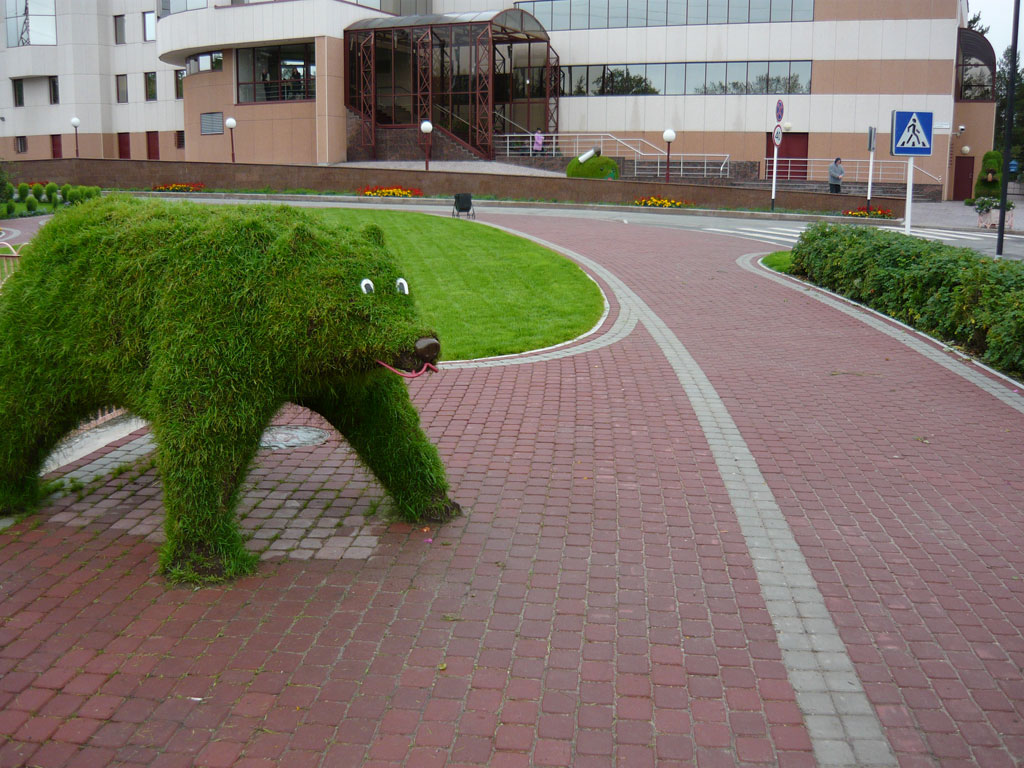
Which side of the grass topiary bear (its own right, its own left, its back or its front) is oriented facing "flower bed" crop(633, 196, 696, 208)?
left

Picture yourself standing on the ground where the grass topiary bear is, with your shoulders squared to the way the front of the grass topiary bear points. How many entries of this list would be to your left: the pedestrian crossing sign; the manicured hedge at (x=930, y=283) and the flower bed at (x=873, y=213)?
3

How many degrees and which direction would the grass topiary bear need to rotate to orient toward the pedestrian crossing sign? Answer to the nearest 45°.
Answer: approximately 90° to its left

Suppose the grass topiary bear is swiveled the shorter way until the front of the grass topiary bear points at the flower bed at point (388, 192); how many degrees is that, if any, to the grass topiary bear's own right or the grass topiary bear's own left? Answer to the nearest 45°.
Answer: approximately 135° to the grass topiary bear's own left

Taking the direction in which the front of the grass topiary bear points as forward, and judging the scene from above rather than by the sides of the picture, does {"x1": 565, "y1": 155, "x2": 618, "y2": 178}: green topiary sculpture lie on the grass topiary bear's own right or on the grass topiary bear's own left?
on the grass topiary bear's own left

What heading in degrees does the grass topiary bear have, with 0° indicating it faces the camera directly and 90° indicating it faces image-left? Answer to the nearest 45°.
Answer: approximately 315°

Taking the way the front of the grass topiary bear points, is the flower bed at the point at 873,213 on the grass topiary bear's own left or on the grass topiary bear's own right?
on the grass topiary bear's own left

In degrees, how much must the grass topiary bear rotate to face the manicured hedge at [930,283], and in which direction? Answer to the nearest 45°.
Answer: approximately 90° to its left
